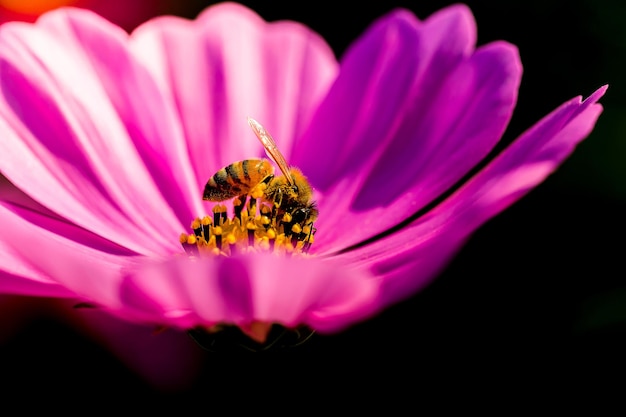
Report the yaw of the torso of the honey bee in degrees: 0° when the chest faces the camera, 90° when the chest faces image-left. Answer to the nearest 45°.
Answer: approximately 270°
